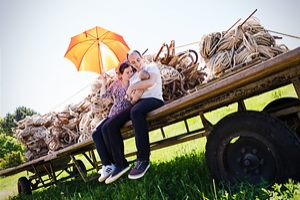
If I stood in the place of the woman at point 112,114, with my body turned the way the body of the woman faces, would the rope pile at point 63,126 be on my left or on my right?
on my right

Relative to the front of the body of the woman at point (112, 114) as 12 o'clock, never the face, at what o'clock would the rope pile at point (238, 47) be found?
The rope pile is roughly at 8 o'clock from the woman.

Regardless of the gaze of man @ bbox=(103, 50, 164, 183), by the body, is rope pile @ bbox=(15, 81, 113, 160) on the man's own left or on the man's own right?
on the man's own right

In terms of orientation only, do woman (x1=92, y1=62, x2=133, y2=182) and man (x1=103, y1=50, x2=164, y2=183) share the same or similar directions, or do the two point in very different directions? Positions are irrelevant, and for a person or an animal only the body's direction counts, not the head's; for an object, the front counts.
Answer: same or similar directions

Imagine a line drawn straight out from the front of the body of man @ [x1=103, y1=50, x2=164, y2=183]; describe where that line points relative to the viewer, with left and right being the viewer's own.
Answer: facing the viewer and to the left of the viewer
